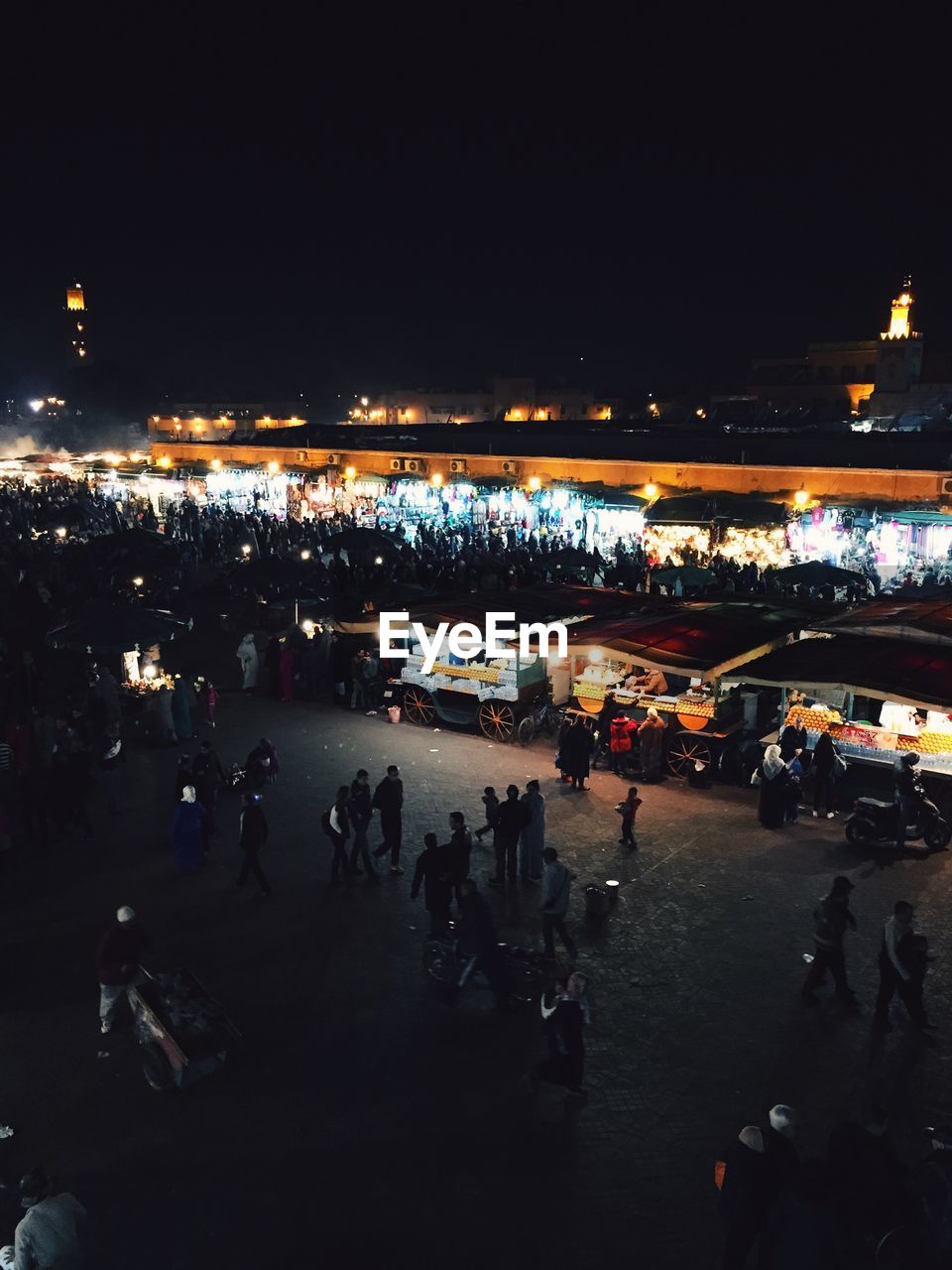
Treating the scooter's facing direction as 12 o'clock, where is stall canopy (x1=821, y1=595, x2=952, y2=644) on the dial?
The stall canopy is roughly at 9 o'clock from the scooter.

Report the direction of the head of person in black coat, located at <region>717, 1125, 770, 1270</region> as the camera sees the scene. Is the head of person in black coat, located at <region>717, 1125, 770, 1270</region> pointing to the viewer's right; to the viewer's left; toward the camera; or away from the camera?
away from the camera

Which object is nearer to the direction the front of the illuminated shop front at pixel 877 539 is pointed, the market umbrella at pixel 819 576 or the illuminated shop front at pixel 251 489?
the market umbrella

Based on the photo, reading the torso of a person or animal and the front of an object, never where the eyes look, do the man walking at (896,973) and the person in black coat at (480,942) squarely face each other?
no

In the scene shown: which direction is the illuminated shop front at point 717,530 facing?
toward the camera

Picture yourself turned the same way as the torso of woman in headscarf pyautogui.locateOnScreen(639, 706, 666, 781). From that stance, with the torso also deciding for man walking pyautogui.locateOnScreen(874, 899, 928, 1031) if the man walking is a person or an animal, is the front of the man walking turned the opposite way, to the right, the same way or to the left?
to the right

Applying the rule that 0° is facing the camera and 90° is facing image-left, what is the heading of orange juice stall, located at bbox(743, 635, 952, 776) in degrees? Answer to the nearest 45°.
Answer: approximately 45°

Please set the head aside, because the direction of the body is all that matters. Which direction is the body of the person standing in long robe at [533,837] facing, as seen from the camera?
away from the camera

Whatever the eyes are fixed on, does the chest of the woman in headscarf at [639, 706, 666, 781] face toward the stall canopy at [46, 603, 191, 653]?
no

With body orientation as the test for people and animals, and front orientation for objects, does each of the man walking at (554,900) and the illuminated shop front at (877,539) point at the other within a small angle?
no

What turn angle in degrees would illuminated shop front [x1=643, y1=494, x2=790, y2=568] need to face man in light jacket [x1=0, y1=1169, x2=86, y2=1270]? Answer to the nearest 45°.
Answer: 0° — it already faces them

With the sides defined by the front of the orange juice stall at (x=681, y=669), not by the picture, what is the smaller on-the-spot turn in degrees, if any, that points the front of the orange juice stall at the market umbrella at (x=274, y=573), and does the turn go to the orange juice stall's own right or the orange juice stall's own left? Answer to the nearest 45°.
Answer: approximately 90° to the orange juice stall's own right
